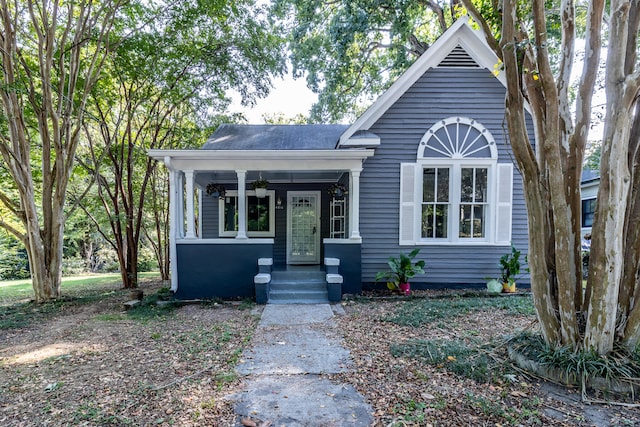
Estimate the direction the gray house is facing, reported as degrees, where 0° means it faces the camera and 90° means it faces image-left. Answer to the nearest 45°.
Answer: approximately 0°
